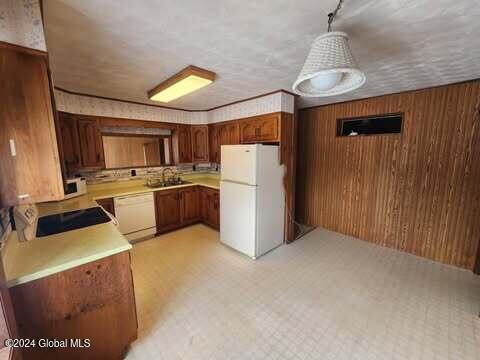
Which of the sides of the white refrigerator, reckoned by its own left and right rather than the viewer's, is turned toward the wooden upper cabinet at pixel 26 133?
front

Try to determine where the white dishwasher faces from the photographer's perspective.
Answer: facing the viewer and to the right of the viewer

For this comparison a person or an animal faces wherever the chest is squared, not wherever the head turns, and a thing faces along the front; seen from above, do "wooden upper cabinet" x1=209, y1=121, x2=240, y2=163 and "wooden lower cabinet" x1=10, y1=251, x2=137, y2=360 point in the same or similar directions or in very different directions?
very different directions

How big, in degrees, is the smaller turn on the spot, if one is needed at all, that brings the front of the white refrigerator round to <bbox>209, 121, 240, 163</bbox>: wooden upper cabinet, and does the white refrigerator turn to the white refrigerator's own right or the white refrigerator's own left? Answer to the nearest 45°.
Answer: approximately 90° to the white refrigerator's own right

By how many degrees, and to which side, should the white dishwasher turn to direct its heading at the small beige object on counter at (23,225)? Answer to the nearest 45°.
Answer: approximately 90° to its right

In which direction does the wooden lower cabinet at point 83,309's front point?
to the viewer's right

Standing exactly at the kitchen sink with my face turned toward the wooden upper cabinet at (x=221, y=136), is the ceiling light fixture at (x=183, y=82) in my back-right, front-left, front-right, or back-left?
front-right

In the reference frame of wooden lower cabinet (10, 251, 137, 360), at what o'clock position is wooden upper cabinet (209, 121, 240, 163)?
The wooden upper cabinet is roughly at 11 o'clock from the wooden lower cabinet.

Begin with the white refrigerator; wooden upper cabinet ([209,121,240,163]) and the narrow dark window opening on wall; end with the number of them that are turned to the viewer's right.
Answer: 0

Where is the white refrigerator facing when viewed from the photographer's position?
facing the viewer and to the left of the viewer

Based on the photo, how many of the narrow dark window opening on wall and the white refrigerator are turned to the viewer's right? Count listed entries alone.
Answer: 0
